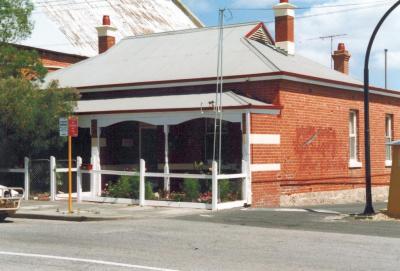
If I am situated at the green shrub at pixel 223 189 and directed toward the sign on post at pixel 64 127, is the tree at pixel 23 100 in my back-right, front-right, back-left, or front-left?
front-right

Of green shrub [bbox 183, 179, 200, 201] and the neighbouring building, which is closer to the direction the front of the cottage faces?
the green shrub

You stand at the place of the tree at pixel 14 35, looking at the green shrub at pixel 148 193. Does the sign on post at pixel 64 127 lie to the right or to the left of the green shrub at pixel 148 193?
right

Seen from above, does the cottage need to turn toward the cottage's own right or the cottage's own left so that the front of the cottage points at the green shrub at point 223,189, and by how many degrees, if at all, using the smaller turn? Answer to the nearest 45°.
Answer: approximately 45° to the cottage's own left

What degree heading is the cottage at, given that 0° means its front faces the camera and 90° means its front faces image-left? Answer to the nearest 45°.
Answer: approximately 45°

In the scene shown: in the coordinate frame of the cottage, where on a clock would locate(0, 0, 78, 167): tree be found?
The tree is roughly at 1 o'clock from the cottage.

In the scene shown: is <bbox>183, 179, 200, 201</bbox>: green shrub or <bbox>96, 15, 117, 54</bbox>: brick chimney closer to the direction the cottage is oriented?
the green shrub

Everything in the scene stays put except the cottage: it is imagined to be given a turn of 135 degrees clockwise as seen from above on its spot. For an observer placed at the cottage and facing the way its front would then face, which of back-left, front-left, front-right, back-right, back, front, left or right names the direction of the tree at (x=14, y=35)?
left

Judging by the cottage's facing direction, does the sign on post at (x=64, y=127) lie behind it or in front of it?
in front

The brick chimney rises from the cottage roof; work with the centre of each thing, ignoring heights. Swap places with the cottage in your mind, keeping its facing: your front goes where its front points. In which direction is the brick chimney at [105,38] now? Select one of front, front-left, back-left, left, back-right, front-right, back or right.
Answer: right
